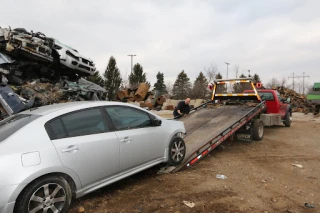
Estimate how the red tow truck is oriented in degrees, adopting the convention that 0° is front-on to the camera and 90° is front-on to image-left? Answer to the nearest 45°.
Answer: approximately 225°

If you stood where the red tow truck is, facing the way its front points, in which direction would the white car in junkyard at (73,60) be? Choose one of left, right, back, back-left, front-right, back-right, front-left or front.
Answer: back-left

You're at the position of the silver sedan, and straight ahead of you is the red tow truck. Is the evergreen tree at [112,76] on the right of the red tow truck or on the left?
left

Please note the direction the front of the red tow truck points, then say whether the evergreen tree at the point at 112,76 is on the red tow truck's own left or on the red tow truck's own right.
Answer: on the red tow truck's own left

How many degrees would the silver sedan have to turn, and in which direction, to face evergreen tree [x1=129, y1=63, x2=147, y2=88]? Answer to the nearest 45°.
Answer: approximately 45° to its left

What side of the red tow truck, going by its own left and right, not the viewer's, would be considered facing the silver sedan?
back

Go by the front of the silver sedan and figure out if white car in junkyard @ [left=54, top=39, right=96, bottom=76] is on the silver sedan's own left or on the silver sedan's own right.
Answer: on the silver sedan's own left

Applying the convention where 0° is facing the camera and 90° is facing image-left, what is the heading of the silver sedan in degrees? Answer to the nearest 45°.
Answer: approximately 225°

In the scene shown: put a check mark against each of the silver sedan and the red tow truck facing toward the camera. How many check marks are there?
0

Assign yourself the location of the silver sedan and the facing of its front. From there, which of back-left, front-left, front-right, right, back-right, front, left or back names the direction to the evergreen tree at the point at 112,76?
front-left

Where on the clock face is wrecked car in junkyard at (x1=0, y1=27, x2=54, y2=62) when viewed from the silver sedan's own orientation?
The wrecked car in junkyard is roughly at 10 o'clock from the silver sedan.

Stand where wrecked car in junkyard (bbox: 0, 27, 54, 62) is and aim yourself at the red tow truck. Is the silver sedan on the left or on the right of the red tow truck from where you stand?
right

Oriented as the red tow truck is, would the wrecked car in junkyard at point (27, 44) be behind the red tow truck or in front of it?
behind
